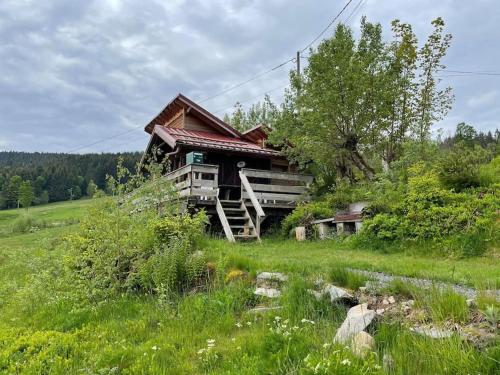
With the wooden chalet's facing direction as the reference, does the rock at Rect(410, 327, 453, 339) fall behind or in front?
in front

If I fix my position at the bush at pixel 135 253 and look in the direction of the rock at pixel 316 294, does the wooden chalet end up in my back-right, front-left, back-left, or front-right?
back-left

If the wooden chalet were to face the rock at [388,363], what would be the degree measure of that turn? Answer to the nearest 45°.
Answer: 0° — it already faces it

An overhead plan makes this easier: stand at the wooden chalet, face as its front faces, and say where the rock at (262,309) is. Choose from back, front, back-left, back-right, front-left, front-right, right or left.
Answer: front

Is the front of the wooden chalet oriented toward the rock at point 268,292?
yes

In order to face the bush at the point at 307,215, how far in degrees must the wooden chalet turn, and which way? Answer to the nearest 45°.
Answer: approximately 45° to its left

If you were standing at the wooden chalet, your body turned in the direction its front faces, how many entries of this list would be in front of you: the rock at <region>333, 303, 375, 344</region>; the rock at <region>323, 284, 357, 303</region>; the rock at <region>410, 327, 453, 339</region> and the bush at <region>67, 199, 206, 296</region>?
4

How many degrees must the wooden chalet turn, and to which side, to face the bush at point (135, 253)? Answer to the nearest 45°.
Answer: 0° — it already faces it

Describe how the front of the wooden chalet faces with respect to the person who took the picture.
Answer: facing the viewer

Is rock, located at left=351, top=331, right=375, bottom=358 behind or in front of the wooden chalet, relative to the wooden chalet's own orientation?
in front
